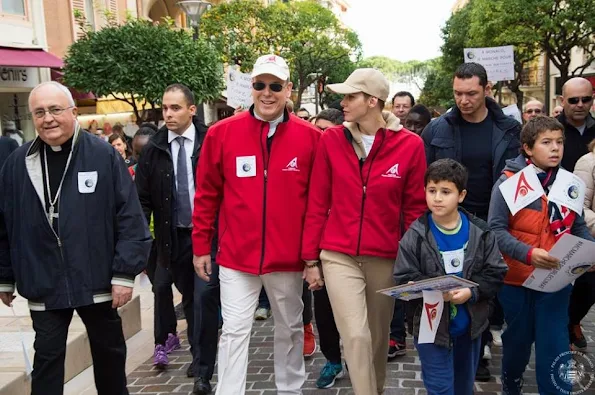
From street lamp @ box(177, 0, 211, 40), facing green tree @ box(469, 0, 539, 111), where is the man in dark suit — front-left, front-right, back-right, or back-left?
back-right

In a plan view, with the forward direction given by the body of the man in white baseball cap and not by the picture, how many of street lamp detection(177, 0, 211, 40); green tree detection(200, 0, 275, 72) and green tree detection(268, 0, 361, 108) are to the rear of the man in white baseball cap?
3

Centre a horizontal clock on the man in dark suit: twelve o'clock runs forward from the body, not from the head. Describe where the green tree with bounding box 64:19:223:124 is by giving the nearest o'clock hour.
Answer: The green tree is roughly at 6 o'clock from the man in dark suit.

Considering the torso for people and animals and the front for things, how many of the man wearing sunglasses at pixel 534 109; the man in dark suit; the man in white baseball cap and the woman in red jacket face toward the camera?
4

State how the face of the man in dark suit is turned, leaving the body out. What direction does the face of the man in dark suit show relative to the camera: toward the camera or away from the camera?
toward the camera

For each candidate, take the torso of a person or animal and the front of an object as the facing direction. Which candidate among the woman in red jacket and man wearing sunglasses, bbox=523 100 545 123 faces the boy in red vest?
the man wearing sunglasses

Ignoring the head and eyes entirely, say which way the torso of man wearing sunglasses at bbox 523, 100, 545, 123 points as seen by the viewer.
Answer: toward the camera

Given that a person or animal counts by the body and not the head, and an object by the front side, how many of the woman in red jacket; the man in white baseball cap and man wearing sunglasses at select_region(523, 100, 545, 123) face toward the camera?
3

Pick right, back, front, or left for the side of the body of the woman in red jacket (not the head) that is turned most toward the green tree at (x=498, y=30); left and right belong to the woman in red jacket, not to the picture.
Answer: back

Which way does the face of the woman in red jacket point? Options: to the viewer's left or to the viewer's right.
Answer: to the viewer's left

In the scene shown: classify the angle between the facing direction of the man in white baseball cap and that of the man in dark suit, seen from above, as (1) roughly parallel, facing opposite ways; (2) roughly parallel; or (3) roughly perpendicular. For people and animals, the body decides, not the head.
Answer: roughly parallel

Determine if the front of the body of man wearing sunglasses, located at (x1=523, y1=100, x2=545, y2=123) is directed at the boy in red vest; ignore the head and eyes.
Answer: yes

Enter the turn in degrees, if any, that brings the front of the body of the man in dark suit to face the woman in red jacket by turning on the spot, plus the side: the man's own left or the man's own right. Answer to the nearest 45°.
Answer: approximately 45° to the man's own left

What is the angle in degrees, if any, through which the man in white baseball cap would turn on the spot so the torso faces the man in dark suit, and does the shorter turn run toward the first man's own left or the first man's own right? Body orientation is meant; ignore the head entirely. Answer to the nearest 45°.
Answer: approximately 135° to the first man's own right

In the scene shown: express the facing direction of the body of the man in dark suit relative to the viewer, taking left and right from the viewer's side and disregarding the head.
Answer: facing the viewer
